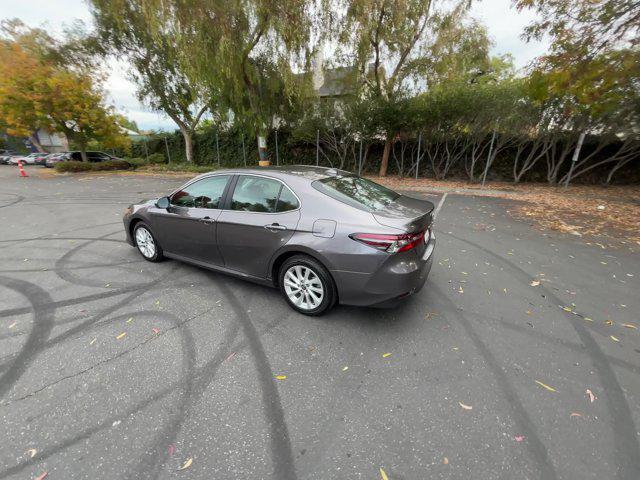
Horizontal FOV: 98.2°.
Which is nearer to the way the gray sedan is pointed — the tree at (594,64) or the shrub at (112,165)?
the shrub

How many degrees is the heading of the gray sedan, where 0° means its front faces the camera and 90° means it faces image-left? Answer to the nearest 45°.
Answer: approximately 135°

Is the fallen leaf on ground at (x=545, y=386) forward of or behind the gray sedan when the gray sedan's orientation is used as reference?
behind

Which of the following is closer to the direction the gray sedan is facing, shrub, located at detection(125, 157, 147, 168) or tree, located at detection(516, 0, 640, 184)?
the shrub

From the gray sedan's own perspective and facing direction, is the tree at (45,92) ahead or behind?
ahead

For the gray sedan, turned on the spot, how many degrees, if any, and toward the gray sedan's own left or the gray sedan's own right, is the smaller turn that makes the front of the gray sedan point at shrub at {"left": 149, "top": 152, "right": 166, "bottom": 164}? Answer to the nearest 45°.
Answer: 0° — it already faces it

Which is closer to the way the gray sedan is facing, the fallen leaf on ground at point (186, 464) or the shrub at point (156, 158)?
the shrub

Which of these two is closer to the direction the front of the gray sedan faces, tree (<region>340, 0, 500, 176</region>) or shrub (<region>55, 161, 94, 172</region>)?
the shrub

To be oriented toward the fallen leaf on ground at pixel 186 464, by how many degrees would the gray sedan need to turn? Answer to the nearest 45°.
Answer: approximately 90° to its left

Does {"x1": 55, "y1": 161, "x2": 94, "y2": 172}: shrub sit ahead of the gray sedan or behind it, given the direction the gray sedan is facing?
ahead

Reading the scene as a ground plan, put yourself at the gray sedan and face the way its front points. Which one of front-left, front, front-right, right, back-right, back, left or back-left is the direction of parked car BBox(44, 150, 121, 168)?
front

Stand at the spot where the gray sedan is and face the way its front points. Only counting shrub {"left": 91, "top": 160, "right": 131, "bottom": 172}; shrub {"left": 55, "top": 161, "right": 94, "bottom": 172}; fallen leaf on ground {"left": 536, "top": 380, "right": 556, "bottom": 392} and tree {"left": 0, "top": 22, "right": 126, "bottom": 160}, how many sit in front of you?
3

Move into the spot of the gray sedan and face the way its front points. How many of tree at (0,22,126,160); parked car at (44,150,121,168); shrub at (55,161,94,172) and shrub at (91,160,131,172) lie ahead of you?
4

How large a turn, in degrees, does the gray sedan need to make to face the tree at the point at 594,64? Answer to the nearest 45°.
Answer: approximately 90° to its right

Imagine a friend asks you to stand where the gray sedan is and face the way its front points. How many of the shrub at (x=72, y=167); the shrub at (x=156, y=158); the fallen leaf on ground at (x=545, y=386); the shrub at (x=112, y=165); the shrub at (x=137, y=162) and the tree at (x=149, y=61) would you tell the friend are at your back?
1

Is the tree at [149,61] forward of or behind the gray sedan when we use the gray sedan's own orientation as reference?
forward

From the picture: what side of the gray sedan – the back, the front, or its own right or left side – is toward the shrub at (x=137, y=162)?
front

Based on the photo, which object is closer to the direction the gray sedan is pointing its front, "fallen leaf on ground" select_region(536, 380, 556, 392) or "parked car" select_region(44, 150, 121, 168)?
the parked car

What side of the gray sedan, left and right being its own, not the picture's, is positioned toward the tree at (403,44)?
right
